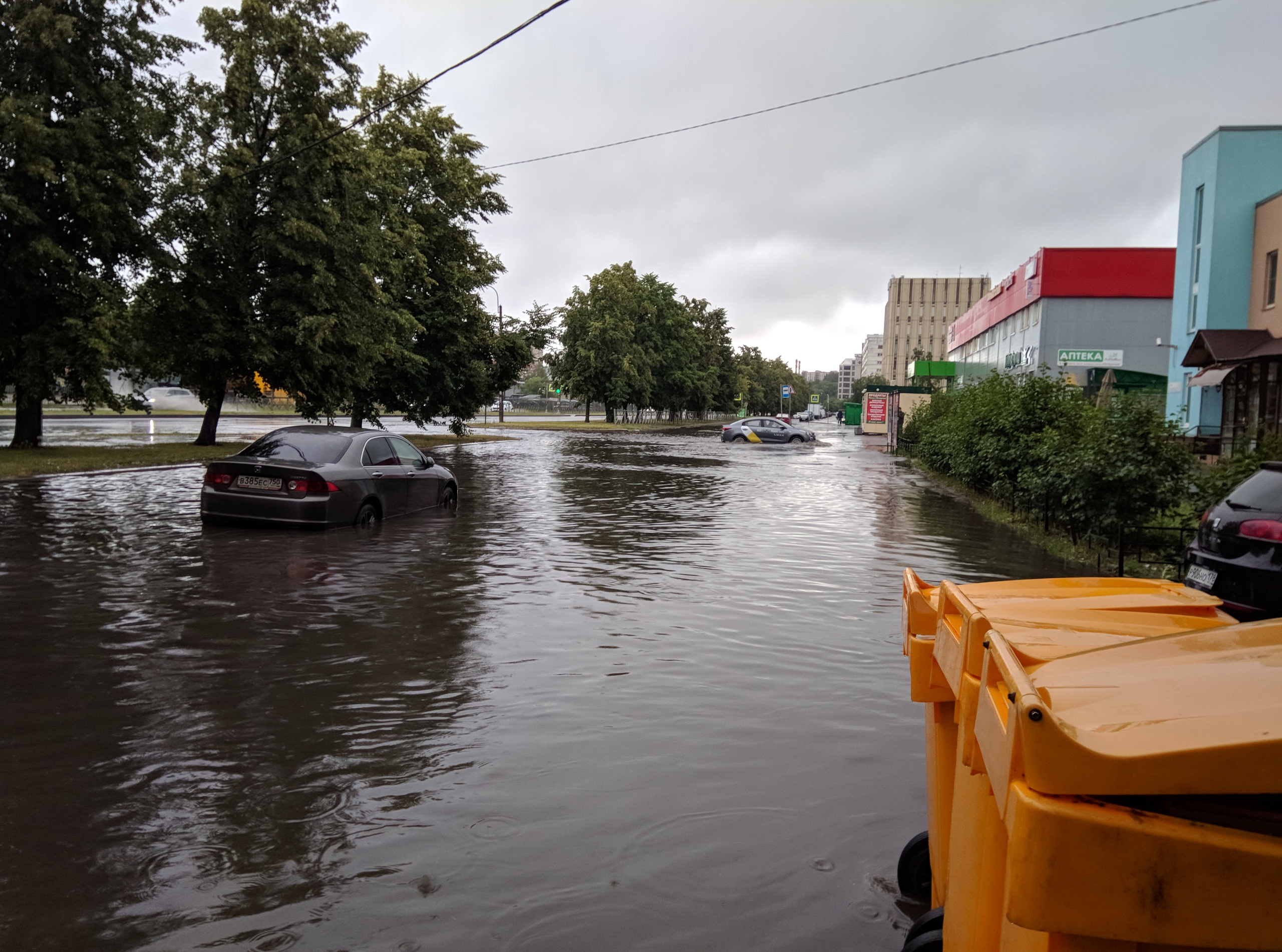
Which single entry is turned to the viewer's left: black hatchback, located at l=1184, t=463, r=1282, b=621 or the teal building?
the teal building

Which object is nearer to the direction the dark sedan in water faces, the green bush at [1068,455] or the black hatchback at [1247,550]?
the green bush

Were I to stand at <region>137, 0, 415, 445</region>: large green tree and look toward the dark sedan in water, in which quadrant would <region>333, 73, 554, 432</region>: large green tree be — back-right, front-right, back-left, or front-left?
back-left

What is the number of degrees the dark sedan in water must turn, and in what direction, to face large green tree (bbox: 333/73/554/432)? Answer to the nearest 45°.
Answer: approximately 45° to its left

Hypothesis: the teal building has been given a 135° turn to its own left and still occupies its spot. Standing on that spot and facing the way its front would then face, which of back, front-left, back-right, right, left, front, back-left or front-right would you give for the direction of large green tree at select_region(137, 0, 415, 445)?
right

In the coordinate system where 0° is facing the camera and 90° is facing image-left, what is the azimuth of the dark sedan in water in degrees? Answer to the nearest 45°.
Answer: approximately 225°

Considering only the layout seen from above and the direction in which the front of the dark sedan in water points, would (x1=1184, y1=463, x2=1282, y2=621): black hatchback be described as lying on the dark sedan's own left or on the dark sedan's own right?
on the dark sedan's own right

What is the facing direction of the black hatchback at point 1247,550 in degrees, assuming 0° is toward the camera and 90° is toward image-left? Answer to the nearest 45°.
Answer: approximately 225°

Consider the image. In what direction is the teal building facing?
to the viewer's left

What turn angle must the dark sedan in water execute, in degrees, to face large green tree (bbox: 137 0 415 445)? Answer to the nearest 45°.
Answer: approximately 45° to its left

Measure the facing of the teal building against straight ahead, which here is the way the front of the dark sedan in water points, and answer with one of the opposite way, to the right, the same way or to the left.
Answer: to the left
